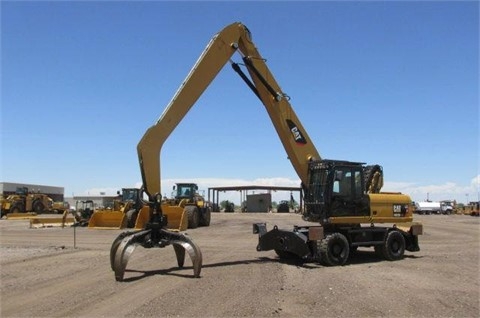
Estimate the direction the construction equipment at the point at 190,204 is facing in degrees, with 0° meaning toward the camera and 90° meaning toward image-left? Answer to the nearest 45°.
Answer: approximately 45°

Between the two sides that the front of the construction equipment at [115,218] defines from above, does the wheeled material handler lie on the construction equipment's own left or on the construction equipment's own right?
on the construction equipment's own left

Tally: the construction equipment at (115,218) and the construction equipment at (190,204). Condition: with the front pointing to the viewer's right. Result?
0

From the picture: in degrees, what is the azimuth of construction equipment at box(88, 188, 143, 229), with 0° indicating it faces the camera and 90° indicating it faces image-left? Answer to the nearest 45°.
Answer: approximately 45°

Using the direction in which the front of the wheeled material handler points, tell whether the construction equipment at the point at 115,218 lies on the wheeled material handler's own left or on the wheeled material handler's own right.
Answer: on the wheeled material handler's own right

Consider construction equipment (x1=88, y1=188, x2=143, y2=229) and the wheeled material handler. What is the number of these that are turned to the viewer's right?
0

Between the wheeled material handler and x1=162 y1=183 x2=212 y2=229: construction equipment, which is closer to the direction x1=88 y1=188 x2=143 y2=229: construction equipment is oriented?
the wheeled material handler

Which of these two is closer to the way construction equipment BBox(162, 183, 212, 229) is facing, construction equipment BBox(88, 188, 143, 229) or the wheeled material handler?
the construction equipment

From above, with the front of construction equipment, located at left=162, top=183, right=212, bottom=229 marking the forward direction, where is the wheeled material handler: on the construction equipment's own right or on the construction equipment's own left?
on the construction equipment's own left

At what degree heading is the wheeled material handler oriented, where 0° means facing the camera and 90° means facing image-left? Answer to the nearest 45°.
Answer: approximately 45°

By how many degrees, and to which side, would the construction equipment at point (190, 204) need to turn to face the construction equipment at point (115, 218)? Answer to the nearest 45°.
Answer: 0° — it already faces it
